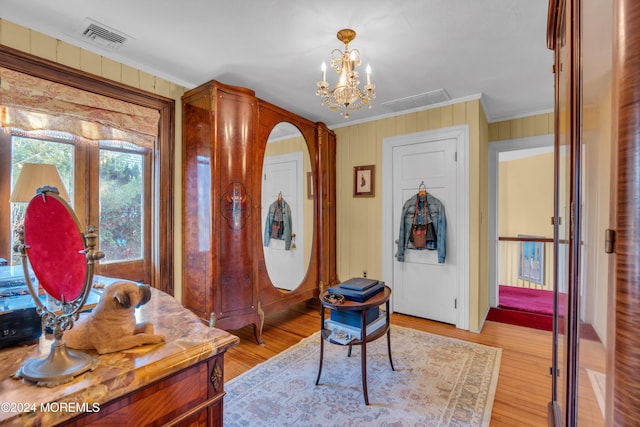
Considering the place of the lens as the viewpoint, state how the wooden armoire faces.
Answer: facing the viewer and to the right of the viewer

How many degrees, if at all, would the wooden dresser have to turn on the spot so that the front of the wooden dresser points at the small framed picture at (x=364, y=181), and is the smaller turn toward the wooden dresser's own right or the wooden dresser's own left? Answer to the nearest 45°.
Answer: approximately 90° to the wooden dresser's own left

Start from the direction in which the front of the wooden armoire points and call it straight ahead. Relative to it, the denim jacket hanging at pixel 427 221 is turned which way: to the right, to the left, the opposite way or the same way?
to the right

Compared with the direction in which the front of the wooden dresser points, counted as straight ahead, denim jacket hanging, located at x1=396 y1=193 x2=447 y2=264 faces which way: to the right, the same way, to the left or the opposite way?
to the right

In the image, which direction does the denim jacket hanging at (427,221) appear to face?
toward the camera

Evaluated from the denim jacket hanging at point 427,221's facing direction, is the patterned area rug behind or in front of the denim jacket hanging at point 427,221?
in front

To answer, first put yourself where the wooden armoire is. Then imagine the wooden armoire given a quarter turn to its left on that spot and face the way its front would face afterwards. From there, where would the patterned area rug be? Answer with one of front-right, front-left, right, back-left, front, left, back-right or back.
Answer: right

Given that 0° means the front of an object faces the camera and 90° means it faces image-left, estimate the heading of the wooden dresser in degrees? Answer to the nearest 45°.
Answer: approximately 315°

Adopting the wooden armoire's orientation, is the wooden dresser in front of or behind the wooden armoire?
in front

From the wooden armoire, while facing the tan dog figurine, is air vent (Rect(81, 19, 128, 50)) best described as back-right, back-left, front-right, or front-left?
front-right
